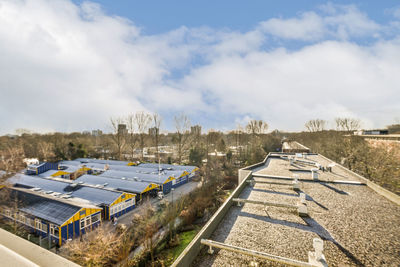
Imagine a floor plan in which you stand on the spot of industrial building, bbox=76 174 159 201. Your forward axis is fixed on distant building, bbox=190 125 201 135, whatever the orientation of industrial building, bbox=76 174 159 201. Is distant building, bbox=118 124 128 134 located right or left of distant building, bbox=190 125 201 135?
left

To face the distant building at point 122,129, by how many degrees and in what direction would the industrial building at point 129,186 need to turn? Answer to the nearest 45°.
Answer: approximately 135° to its left

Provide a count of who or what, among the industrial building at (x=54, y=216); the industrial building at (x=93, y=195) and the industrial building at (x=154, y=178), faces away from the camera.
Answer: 0

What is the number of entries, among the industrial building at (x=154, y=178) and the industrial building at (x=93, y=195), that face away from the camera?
0

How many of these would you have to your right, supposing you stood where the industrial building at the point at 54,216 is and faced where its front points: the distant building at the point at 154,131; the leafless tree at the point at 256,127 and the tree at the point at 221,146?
0

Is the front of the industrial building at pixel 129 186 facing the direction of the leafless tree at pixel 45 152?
no

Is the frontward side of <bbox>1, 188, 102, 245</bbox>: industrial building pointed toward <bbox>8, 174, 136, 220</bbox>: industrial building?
no

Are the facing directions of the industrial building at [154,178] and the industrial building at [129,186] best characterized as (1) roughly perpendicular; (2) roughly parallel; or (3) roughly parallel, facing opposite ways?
roughly parallel

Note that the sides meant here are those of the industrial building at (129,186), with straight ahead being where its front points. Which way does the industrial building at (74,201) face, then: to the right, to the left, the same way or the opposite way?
the same way

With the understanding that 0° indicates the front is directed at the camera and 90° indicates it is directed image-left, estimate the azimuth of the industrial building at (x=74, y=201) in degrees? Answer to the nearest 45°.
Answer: approximately 315°

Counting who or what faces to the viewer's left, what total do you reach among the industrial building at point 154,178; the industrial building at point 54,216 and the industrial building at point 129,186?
0

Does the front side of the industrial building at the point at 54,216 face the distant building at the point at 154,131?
no

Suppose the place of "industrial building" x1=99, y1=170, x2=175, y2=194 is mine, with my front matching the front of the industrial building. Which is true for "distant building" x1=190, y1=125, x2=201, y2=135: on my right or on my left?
on my left

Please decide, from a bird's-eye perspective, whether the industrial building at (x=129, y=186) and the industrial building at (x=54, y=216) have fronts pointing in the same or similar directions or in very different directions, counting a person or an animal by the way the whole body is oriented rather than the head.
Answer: same or similar directions

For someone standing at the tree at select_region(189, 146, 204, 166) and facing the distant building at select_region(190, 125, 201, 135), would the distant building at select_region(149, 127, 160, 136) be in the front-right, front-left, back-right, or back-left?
front-left

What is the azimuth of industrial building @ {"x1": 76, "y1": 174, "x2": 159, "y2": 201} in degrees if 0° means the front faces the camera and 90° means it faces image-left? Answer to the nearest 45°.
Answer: approximately 315°

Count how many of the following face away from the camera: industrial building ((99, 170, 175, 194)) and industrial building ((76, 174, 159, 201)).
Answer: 0

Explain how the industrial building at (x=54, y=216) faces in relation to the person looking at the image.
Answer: facing the viewer and to the right of the viewer
